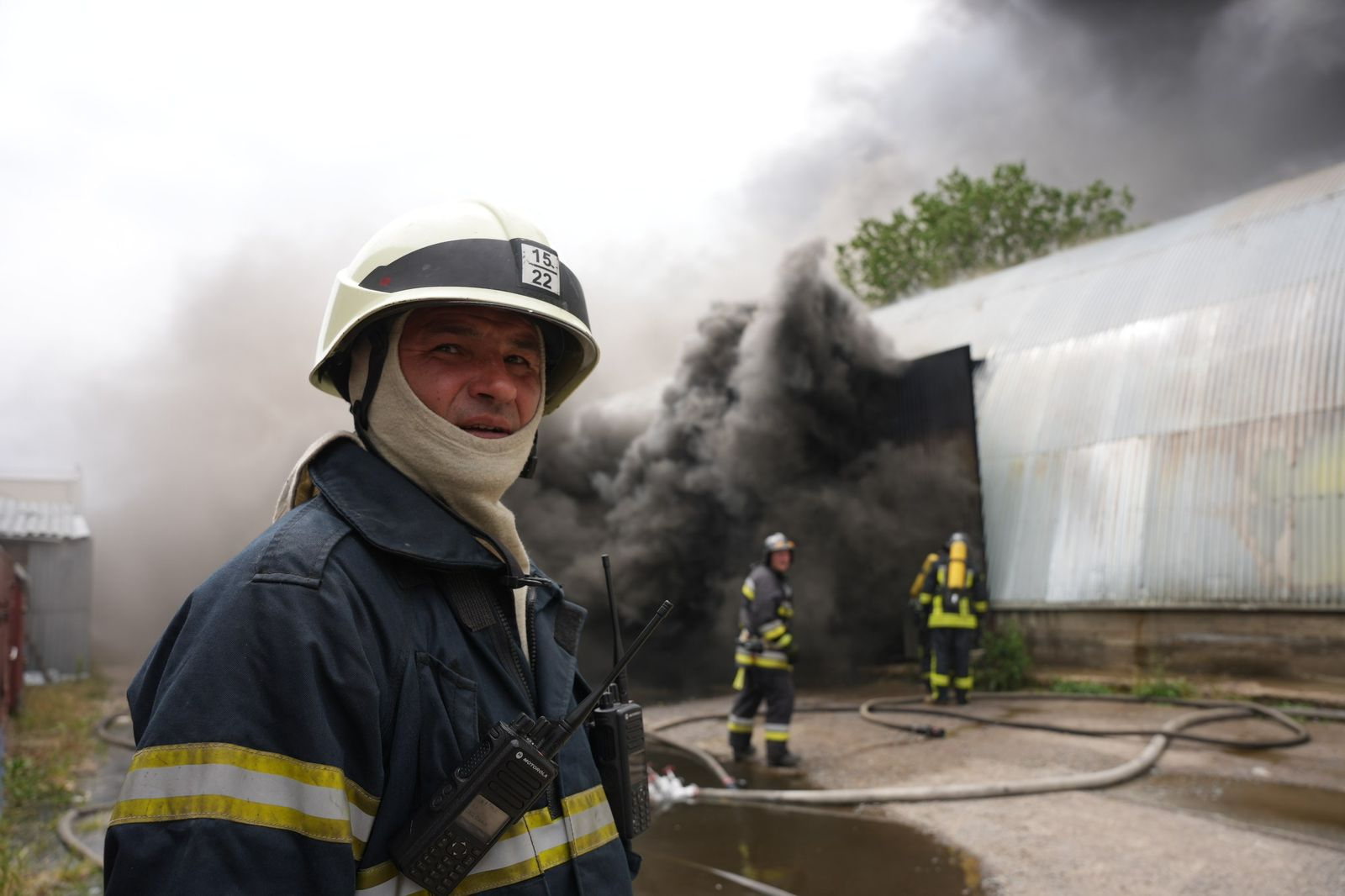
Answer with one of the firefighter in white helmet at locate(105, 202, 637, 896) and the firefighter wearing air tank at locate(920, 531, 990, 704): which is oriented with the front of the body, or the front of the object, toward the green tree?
the firefighter wearing air tank

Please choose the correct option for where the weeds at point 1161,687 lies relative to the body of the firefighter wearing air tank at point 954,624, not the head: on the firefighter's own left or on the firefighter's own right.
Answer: on the firefighter's own right

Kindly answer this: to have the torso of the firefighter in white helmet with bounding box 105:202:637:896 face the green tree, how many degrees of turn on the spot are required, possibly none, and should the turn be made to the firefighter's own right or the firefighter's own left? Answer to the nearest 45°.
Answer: approximately 90° to the firefighter's own left

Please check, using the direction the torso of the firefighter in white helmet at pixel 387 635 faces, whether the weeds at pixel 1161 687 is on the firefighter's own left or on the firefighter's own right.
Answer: on the firefighter's own left

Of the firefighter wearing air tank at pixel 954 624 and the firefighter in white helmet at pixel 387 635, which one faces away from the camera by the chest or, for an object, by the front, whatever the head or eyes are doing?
the firefighter wearing air tank

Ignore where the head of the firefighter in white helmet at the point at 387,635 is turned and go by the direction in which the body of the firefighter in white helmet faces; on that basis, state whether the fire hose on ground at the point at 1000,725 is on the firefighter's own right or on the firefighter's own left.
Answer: on the firefighter's own left

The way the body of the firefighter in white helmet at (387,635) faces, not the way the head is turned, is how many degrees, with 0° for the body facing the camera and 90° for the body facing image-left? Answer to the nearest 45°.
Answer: approximately 315°

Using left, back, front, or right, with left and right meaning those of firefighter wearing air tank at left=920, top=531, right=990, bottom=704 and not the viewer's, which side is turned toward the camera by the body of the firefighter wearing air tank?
back

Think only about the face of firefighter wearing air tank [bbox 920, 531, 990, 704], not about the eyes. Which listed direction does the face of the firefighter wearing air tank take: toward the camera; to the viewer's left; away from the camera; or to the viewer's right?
away from the camera

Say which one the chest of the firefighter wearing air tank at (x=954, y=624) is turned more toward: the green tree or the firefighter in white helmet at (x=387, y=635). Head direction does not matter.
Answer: the green tree

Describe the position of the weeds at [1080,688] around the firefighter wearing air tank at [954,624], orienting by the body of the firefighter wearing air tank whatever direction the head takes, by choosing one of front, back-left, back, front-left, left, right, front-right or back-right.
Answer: front-right
